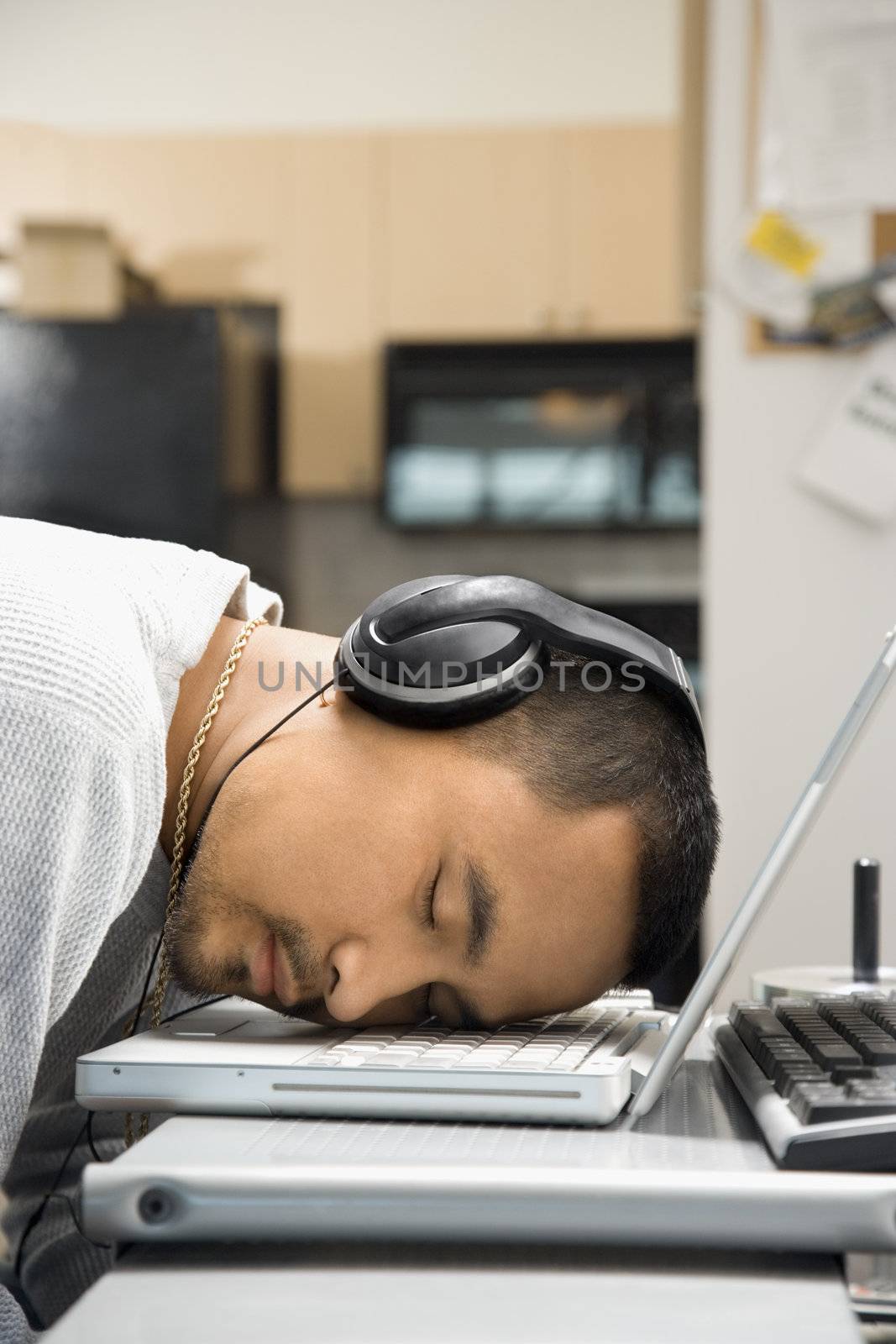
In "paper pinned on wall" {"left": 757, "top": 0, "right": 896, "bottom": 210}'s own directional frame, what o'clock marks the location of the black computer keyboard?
The black computer keyboard is roughly at 12 o'clock from the paper pinned on wall.

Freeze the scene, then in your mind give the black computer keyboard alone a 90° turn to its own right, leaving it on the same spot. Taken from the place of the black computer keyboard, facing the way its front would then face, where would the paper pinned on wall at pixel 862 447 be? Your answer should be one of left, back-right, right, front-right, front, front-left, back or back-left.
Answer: front

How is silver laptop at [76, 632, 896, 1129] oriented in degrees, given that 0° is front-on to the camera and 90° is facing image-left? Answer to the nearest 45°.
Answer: approximately 90°

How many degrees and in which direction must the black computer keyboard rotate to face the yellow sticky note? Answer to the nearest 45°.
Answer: approximately 90° to its right

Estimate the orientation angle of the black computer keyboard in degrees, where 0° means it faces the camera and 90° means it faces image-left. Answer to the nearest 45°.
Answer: approximately 90°
